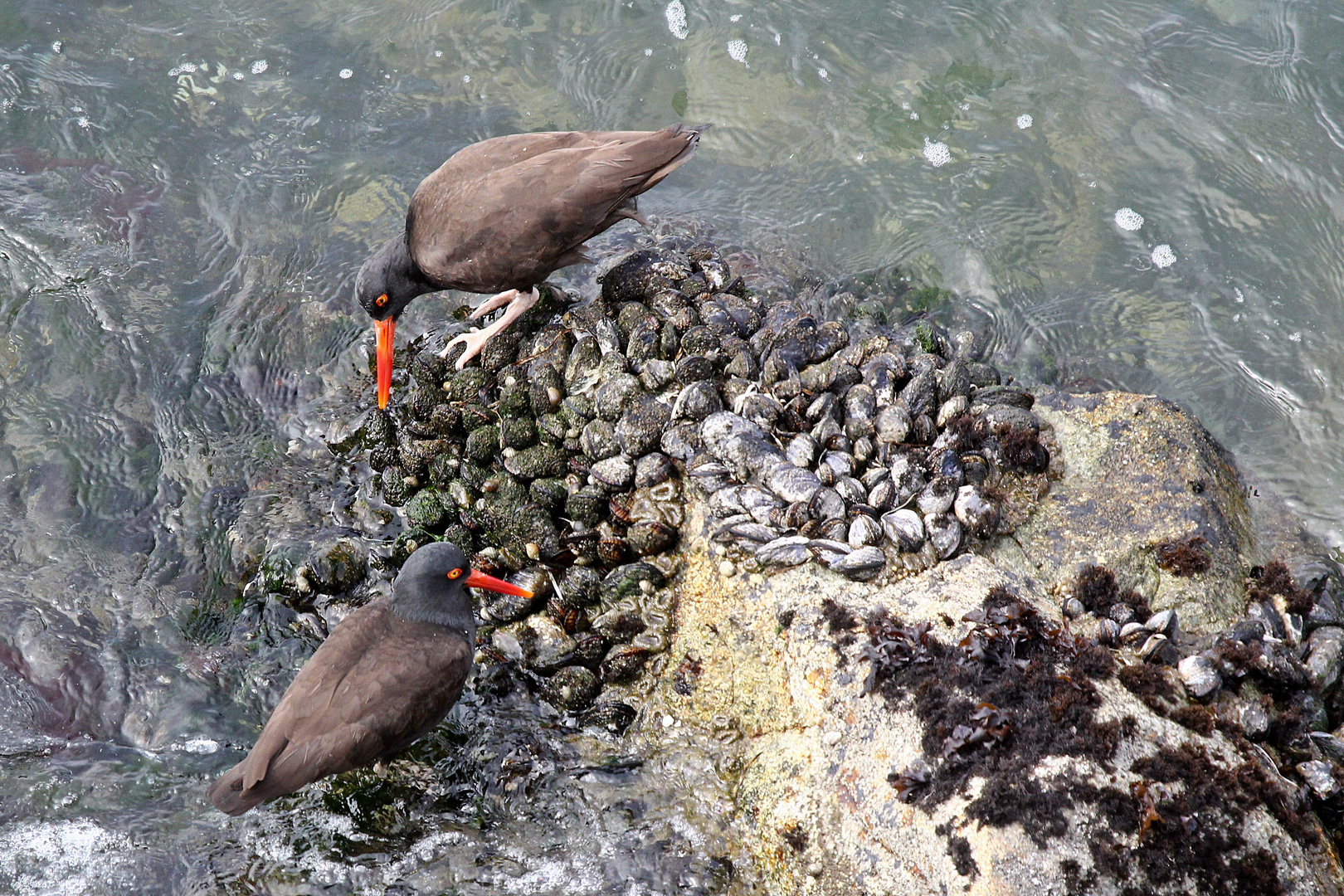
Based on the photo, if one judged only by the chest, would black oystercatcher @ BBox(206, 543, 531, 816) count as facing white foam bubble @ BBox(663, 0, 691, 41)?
yes

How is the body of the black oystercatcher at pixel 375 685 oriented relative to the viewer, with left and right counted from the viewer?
facing away from the viewer and to the right of the viewer

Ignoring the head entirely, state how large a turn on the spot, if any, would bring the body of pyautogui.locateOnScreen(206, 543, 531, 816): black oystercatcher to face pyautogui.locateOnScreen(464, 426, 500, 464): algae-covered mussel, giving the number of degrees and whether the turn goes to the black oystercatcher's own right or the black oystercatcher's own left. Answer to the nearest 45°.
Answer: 0° — it already faces it
